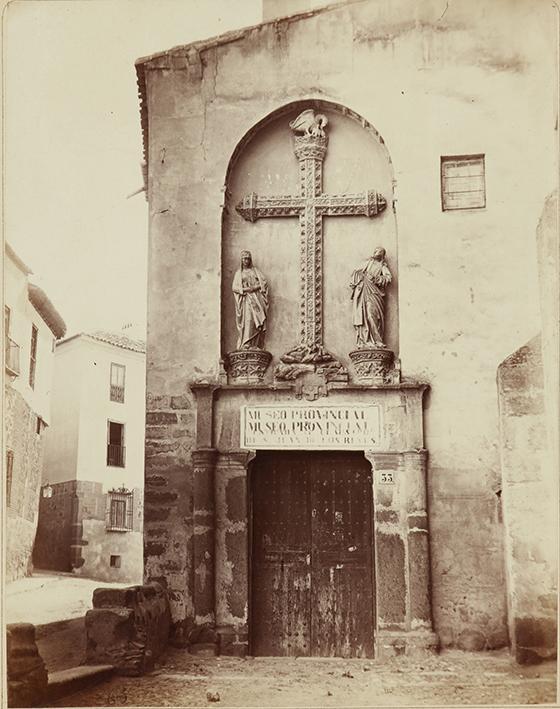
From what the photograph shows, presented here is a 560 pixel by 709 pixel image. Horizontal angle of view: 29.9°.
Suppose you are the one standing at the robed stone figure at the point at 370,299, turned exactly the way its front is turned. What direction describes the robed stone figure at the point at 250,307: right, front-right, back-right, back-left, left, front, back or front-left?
right

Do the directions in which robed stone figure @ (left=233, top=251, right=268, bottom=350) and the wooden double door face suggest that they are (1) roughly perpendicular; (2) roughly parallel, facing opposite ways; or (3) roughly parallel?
roughly parallel

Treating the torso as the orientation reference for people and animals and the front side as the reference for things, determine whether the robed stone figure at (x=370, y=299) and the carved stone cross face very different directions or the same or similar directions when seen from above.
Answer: same or similar directions

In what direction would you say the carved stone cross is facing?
toward the camera

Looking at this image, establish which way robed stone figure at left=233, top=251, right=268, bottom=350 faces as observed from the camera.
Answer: facing the viewer

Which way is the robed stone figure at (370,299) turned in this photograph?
toward the camera

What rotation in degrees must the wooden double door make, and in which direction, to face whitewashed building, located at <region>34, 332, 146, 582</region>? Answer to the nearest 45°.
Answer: approximately 90° to its right

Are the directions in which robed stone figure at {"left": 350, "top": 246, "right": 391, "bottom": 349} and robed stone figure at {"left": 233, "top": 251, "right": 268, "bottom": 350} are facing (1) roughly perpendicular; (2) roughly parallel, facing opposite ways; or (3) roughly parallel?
roughly parallel

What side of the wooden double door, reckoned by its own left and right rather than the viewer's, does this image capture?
front

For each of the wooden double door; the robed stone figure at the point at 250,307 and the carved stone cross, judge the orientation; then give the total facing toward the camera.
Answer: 3

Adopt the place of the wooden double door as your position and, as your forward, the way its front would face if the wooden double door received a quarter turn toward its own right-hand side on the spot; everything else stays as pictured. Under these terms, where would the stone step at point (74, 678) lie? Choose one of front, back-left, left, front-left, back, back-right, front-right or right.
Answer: front-left

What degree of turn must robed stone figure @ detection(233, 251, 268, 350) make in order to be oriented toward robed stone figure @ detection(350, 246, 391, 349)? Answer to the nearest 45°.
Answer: approximately 90° to its left
